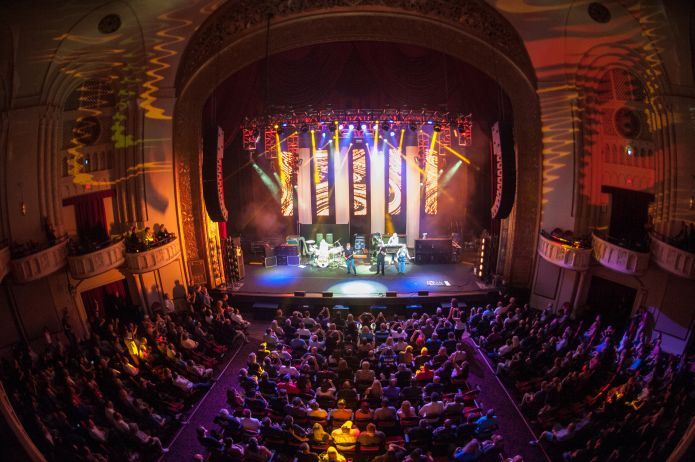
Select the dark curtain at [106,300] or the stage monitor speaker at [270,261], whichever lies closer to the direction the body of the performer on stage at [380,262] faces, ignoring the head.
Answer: the dark curtain

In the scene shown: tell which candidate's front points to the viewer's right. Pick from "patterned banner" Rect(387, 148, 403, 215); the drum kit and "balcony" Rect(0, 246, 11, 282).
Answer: the balcony

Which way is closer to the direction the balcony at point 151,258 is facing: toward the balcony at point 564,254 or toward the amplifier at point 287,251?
the balcony

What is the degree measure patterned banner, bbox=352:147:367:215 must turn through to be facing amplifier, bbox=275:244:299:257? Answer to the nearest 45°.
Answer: approximately 45° to its right

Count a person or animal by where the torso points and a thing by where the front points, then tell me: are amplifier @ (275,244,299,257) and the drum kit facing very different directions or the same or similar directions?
same or similar directions

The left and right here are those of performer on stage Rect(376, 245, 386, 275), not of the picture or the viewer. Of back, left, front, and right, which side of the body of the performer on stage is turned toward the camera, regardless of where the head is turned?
front

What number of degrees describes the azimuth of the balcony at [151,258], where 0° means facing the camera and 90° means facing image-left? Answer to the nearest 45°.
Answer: approximately 315°

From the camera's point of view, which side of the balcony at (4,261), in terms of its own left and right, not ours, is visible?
right

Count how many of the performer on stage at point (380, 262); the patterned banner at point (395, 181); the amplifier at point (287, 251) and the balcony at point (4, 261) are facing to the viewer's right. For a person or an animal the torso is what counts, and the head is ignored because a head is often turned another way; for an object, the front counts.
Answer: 1

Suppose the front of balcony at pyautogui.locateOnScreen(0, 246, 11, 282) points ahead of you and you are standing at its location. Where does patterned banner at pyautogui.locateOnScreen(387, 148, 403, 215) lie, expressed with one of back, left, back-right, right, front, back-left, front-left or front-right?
front

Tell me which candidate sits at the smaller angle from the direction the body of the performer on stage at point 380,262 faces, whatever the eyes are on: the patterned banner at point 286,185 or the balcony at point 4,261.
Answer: the balcony

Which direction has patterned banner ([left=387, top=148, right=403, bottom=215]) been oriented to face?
toward the camera

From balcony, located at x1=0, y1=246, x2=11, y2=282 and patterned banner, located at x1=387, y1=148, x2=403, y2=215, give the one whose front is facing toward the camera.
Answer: the patterned banner

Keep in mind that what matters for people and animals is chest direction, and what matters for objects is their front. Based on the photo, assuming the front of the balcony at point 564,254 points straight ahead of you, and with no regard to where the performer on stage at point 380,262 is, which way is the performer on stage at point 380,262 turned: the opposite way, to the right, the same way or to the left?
to the left

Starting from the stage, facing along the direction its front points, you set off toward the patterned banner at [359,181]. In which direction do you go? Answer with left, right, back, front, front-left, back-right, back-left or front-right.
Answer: back

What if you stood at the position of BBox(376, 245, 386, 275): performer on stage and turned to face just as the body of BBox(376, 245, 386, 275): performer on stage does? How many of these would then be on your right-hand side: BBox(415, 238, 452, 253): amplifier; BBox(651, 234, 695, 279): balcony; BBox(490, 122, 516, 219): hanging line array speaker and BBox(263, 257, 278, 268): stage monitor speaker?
1

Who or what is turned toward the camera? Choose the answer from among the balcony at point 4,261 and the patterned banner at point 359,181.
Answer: the patterned banner
